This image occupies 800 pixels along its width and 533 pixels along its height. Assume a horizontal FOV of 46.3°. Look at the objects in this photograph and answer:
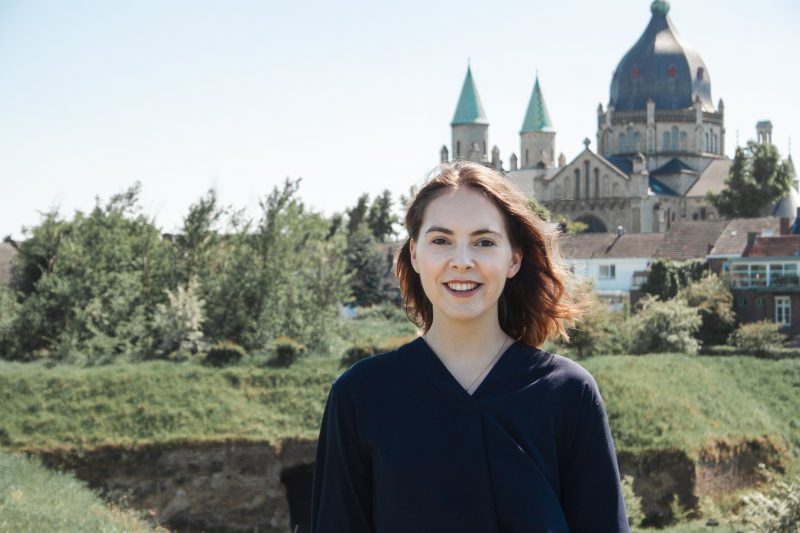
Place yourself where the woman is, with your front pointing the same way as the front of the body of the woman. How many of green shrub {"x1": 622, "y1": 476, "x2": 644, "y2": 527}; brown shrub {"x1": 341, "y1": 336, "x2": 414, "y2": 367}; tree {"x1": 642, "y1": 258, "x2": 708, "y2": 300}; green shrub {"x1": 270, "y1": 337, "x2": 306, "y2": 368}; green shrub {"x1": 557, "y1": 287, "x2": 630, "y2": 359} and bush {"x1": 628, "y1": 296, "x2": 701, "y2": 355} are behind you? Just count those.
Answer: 6

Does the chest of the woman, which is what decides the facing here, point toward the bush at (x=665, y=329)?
no

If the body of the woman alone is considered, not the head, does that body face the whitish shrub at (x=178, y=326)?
no

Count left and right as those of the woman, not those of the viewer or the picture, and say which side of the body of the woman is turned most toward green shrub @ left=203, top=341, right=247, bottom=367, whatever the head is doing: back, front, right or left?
back

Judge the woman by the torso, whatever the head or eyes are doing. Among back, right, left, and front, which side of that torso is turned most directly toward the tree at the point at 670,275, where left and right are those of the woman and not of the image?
back

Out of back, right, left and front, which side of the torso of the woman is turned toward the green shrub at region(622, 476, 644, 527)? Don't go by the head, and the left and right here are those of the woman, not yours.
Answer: back

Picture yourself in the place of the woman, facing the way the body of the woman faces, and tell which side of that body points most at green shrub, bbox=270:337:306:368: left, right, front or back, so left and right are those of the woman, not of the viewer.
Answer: back

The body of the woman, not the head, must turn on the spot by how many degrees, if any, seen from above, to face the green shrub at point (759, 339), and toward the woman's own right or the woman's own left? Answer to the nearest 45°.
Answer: approximately 180°

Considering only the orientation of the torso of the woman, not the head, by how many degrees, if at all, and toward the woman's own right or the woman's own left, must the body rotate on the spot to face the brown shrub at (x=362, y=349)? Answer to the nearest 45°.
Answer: approximately 180°

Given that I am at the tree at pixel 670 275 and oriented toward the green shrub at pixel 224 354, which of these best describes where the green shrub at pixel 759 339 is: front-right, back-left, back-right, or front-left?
front-left

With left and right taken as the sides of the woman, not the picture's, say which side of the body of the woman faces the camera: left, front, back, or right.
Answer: front

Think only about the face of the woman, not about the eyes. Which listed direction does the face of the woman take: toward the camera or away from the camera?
toward the camera

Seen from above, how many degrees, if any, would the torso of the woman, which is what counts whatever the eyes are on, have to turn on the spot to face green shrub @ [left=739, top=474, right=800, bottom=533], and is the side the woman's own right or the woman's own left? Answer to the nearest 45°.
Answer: approximately 180°

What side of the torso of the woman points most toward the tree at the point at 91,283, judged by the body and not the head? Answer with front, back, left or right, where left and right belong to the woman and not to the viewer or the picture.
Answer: back

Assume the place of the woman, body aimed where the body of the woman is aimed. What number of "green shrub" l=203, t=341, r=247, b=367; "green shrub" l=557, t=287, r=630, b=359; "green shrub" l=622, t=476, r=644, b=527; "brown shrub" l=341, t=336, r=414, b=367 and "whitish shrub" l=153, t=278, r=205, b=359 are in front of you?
0

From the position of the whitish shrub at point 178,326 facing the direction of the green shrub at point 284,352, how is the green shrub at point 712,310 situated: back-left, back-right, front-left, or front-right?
front-left
